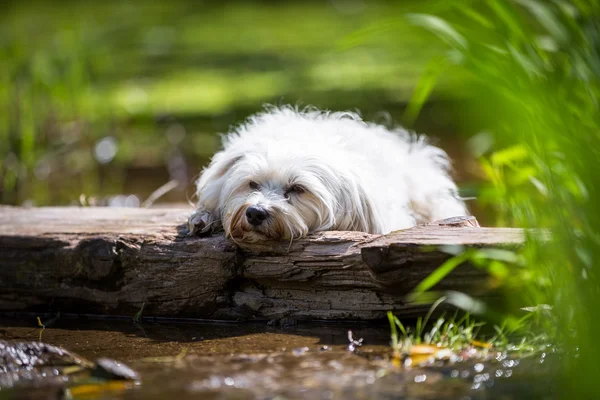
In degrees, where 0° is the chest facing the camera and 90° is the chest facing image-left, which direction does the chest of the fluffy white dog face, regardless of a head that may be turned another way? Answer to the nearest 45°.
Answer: approximately 45°
